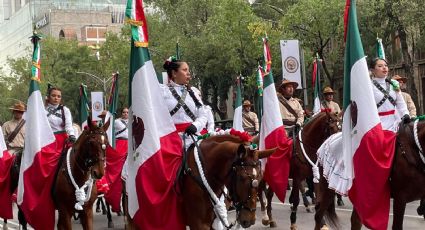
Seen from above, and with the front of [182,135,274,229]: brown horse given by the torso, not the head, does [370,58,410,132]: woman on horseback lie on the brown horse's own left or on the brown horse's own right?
on the brown horse's own left

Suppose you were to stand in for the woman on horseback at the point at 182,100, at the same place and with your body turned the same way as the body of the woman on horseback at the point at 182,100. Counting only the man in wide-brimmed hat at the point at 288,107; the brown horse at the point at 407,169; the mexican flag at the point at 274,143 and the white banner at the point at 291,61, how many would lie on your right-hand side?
0

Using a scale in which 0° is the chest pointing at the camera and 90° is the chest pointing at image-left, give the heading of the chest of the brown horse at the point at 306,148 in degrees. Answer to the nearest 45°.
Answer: approximately 315°

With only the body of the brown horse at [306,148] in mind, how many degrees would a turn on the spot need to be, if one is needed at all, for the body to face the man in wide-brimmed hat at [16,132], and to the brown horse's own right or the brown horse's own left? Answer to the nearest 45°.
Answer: approximately 135° to the brown horse's own right

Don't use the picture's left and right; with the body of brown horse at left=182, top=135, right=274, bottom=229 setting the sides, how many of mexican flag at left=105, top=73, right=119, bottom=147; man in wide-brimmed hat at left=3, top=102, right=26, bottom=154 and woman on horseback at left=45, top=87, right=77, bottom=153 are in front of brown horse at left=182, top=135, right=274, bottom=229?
0

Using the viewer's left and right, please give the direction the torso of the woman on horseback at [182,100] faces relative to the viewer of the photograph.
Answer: facing the viewer and to the right of the viewer

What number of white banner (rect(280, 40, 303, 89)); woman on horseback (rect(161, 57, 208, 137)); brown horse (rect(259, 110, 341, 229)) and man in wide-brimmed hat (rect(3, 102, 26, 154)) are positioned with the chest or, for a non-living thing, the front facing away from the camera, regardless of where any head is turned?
0

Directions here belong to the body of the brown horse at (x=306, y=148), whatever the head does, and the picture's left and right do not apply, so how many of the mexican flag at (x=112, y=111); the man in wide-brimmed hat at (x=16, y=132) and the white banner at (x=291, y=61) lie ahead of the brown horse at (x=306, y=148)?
0

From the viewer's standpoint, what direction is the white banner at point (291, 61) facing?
toward the camera

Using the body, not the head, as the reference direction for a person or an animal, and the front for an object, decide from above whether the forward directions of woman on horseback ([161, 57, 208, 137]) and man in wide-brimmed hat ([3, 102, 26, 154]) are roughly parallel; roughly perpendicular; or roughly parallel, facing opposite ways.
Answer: roughly parallel

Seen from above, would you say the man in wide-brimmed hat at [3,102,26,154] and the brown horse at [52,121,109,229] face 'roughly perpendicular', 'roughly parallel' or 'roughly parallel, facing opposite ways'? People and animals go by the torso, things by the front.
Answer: roughly parallel

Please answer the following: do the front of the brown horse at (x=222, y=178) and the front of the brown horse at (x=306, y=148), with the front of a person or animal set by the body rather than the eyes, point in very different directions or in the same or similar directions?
same or similar directions

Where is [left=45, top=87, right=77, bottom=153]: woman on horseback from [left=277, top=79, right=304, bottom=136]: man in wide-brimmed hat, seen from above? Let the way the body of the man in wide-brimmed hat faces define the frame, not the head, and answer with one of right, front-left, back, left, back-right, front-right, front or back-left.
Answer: right

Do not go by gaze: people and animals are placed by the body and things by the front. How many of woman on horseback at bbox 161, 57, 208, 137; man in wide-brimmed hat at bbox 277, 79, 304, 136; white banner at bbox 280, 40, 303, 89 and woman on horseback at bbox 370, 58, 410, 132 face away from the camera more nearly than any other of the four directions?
0

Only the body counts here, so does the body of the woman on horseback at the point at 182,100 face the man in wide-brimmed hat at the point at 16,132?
no

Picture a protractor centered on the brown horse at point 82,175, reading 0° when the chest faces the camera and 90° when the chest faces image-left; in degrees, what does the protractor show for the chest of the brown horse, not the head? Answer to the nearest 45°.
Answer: approximately 315°
